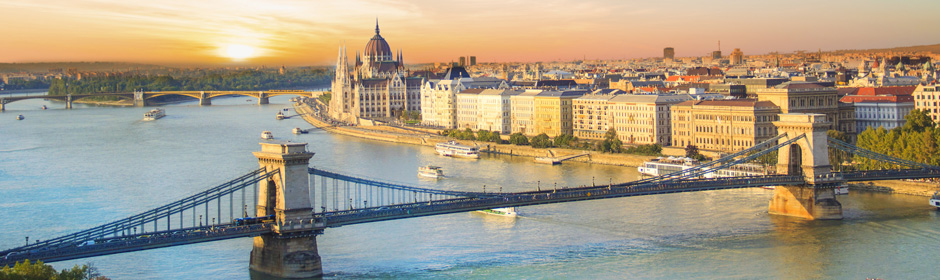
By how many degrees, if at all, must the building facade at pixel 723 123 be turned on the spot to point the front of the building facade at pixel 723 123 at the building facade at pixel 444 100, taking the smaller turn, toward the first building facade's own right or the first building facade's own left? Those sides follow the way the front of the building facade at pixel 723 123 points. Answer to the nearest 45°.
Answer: approximately 90° to the first building facade's own right

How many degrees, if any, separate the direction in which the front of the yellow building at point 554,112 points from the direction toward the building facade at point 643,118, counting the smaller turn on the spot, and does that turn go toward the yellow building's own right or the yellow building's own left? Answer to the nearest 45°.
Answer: approximately 90° to the yellow building's own left

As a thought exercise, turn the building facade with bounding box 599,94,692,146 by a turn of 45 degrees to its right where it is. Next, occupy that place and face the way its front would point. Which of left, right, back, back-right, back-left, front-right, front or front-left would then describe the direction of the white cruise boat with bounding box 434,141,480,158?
front

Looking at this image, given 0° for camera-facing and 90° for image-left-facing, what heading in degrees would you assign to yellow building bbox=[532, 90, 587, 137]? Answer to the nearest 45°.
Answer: approximately 45°

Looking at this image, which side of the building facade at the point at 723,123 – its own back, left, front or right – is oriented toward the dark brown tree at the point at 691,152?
front

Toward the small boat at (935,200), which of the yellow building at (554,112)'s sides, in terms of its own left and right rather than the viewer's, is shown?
left

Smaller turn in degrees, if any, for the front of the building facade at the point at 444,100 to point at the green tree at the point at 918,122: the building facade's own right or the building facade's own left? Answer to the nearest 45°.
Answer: approximately 90° to the building facade's own left

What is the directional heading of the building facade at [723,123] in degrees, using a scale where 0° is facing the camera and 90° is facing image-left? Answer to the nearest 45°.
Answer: approximately 45°

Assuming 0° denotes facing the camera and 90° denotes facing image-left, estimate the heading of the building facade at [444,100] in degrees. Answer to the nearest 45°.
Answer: approximately 45°
